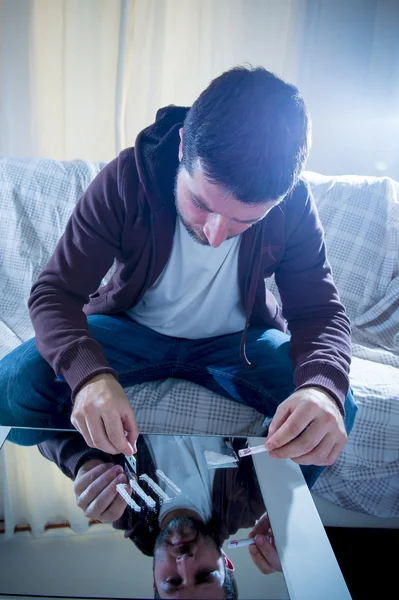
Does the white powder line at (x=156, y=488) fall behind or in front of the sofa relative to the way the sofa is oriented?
in front

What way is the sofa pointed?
toward the camera

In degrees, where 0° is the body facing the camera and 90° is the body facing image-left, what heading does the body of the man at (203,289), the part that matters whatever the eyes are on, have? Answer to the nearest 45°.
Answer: approximately 0°
